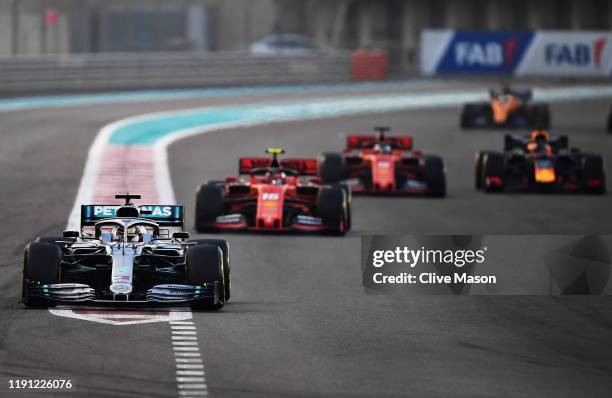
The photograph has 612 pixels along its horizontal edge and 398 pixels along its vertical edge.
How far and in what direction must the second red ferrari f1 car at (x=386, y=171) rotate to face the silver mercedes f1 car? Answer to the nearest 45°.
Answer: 0° — it already faces it

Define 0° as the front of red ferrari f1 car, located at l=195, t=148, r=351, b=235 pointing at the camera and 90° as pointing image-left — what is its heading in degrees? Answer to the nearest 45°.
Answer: approximately 0°

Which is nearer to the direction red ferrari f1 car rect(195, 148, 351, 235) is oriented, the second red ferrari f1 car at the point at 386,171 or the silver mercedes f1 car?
the silver mercedes f1 car

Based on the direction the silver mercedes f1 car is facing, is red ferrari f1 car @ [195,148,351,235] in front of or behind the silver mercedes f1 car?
behind

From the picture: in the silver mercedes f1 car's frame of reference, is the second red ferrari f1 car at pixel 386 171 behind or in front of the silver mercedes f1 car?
behind

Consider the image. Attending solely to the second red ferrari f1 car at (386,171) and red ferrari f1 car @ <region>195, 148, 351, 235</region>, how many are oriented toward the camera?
2
